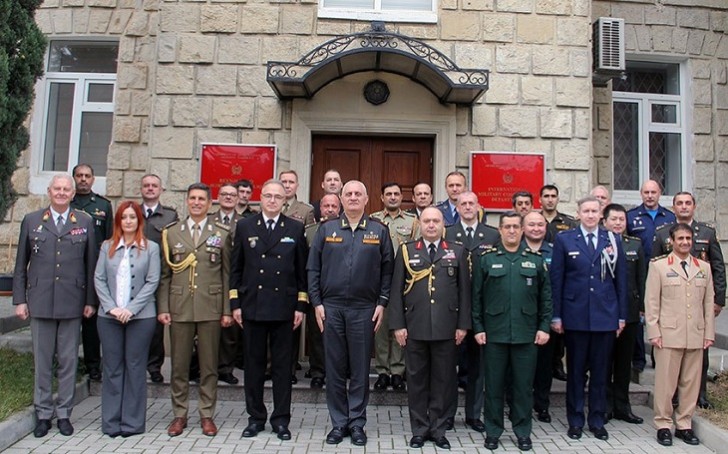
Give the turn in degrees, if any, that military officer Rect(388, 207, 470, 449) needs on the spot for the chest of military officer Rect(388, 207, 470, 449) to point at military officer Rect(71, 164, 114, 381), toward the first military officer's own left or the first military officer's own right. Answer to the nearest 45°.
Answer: approximately 90° to the first military officer's own right

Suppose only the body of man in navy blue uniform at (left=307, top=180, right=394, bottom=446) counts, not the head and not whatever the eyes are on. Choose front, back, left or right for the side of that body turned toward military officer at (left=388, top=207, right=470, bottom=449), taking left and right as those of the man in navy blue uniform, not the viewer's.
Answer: left

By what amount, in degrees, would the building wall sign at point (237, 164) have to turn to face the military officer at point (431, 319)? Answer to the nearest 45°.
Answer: approximately 45° to its left

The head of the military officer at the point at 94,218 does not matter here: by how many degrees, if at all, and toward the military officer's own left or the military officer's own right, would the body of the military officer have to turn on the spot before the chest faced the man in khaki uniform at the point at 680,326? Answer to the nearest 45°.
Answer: approximately 45° to the military officer's own left

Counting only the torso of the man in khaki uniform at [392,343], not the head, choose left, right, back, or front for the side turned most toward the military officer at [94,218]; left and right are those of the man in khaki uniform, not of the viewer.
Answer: right

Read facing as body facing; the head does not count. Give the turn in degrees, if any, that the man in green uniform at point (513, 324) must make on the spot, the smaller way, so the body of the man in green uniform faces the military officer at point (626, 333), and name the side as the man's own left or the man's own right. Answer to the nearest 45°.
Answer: approximately 135° to the man's own left

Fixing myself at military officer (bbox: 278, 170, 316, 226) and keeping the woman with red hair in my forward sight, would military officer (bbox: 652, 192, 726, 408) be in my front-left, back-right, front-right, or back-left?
back-left

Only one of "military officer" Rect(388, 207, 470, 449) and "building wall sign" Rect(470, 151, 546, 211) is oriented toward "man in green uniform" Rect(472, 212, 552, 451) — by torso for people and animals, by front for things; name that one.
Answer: the building wall sign
